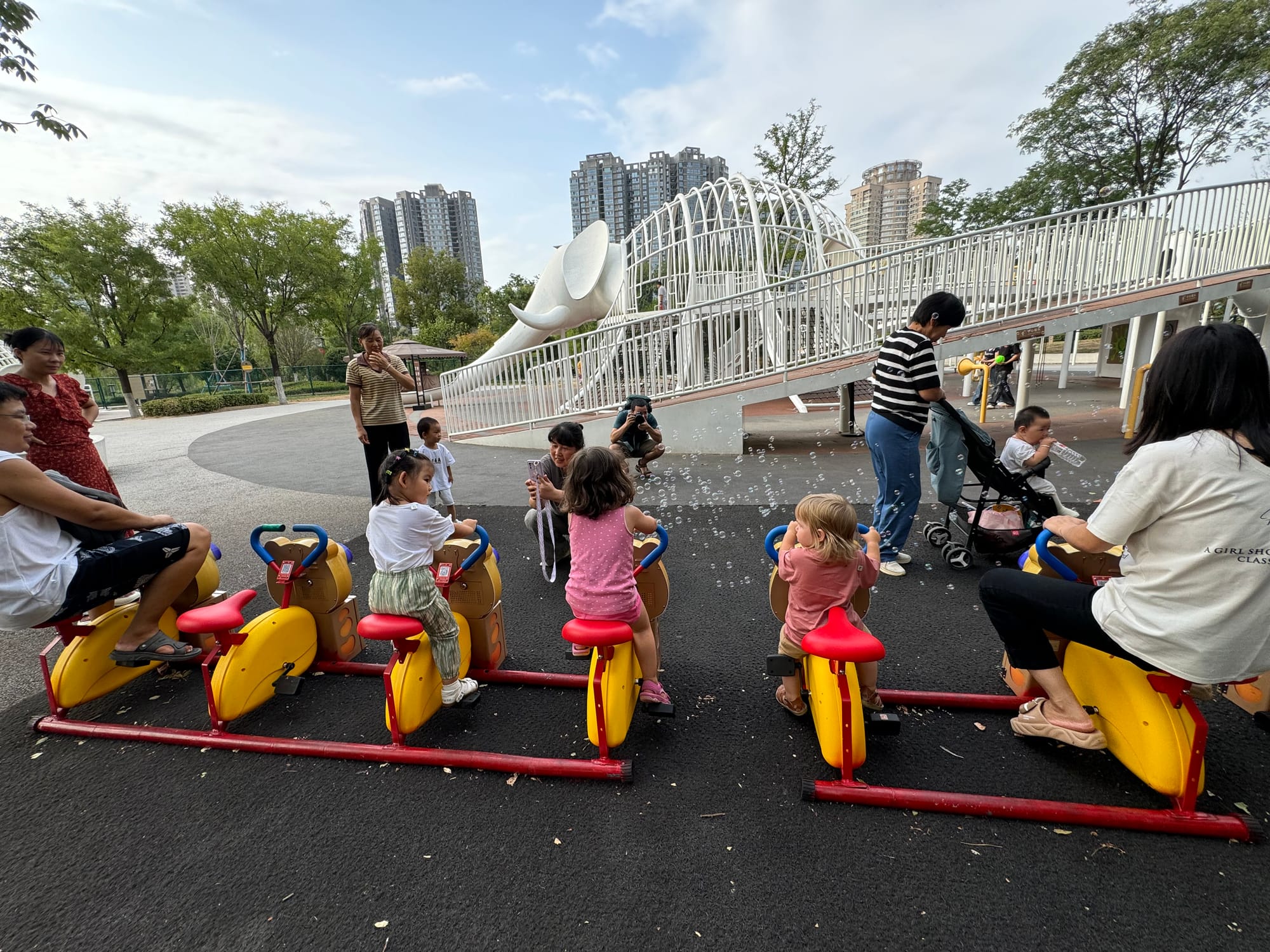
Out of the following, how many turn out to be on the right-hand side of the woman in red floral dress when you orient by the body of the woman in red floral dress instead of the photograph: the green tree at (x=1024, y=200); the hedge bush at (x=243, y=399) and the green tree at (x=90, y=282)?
0

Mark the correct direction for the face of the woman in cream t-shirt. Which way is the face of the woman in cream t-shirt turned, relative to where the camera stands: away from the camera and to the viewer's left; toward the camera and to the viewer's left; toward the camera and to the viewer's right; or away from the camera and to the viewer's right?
away from the camera and to the viewer's left

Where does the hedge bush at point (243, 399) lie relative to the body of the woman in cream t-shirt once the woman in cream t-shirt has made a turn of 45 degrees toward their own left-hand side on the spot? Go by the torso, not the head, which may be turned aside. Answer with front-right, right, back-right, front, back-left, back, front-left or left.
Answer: front

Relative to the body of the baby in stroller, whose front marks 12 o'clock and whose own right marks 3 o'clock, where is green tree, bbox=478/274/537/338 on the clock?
The green tree is roughly at 7 o'clock from the baby in stroller.

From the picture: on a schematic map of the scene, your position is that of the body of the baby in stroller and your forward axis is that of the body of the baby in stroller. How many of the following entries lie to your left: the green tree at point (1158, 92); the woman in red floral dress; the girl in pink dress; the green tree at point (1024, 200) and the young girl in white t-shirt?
2

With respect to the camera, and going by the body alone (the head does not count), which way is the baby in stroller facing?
to the viewer's right

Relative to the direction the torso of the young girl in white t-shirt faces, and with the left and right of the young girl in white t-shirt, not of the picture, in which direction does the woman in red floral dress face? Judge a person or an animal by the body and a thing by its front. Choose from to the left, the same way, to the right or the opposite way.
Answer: to the right

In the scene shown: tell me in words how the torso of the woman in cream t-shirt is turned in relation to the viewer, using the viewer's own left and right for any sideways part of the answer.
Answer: facing away from the viewer and to the left of the viewer

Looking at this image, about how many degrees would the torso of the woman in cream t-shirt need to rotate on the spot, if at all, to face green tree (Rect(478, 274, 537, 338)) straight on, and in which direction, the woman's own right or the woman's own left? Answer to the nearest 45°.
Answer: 0° — they already face it

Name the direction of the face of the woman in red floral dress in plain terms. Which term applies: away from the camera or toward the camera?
toward the camera

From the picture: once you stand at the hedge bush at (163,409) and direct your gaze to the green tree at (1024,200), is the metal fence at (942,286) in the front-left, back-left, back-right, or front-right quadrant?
front-right

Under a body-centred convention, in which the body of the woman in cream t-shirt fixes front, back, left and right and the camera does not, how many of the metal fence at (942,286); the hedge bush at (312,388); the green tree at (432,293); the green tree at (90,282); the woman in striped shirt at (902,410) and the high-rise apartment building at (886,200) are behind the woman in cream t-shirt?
0

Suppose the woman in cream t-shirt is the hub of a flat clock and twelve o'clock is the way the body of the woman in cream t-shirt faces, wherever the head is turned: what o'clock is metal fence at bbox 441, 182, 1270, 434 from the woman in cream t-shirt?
The metal fence is roughly at 1 o'clock from the woman in cream t-shirt.

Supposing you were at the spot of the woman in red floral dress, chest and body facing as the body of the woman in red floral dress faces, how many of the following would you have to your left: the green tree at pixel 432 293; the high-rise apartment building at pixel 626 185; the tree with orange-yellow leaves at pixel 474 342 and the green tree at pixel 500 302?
4

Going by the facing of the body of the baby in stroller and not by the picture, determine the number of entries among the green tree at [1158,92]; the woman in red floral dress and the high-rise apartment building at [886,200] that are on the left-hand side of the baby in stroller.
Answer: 2

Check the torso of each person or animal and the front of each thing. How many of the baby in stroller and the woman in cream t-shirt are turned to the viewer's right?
1

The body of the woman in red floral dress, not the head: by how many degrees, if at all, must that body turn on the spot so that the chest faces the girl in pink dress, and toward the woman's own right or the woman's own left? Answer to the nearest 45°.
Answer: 0° — they already face them

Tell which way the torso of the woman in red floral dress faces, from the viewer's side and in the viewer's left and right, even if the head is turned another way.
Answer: facing the viewer and to the right of the viewer

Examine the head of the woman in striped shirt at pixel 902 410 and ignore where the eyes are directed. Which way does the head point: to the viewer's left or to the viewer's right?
to the viewer's right

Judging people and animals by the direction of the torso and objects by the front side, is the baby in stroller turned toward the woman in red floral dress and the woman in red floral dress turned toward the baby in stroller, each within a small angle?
no
